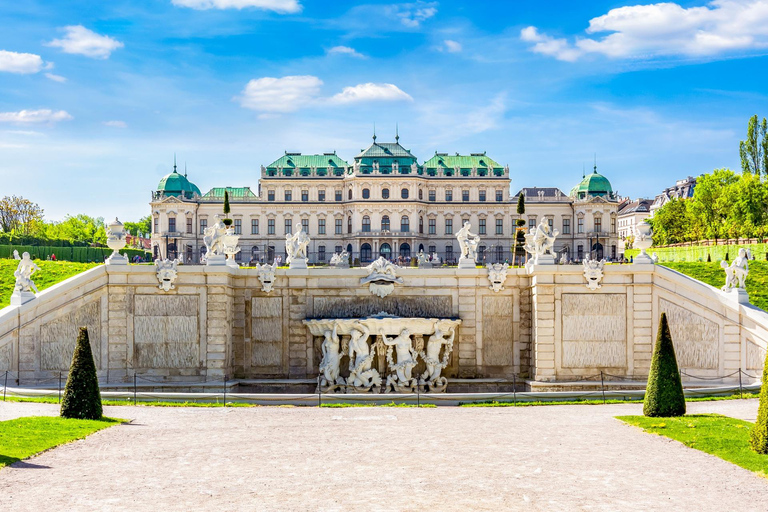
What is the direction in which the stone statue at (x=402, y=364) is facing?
toward the camera

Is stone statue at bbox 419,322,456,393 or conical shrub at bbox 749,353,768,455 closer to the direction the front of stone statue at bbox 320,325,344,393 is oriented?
the conical shrub

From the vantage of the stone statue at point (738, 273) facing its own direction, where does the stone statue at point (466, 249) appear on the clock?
the stone statue at point (466, 249) is roughly at 2 o'clock from the stone statue at point (738, 273).

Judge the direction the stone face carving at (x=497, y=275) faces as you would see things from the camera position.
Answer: facing the viewer

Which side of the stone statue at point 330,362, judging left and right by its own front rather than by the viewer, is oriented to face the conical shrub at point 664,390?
left

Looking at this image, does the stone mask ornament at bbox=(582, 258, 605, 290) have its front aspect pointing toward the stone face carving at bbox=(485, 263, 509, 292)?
no

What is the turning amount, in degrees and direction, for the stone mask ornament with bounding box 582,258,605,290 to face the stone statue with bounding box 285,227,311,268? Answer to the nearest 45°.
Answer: approximately 90° to its right

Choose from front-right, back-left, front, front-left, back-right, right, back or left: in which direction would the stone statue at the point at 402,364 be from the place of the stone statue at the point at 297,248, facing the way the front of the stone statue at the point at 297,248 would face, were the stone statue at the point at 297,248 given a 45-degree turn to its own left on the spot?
front

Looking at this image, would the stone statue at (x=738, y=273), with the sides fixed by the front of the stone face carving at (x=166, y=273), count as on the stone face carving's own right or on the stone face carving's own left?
on the stone face carving's own left

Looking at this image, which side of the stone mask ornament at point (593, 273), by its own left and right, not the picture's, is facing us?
front

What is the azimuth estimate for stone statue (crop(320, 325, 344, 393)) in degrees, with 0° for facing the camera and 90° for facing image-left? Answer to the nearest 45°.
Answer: approximately 45°

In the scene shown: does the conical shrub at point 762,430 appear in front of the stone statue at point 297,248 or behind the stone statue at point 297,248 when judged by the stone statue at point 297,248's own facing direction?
in front

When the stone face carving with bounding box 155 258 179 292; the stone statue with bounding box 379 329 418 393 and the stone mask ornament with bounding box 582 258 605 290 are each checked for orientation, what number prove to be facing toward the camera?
3

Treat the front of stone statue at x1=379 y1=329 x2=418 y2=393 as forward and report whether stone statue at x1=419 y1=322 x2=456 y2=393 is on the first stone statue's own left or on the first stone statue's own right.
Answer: on the first stone statue's own left

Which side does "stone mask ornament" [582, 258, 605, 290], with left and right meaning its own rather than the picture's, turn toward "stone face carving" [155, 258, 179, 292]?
right

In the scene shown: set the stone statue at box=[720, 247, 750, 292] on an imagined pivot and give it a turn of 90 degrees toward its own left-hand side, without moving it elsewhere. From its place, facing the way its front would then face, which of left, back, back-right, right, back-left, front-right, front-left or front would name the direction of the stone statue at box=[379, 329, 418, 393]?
back-right

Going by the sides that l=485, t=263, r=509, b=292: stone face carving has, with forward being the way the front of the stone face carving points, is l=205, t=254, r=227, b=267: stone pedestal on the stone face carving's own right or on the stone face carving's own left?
on the stone face carving's own right

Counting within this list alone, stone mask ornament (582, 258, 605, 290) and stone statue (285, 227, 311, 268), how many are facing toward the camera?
2
